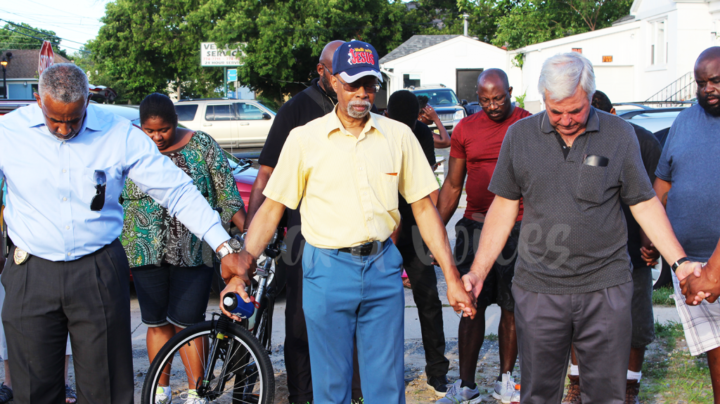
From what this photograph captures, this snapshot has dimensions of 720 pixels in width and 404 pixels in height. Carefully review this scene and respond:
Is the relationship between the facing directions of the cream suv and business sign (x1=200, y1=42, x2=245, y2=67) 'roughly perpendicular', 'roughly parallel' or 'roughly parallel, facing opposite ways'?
roughly perpendicular

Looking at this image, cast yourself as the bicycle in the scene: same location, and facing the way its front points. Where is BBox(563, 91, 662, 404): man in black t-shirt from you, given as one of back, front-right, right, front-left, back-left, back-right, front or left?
back-left

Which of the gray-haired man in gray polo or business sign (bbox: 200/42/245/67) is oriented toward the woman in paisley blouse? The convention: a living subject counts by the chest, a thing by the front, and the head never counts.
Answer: the business sign

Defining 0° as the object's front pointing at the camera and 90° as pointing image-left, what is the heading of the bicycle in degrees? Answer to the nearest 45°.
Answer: approximately 45°

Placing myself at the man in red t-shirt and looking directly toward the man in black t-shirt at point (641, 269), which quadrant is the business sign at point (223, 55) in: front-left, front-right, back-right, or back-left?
back-left

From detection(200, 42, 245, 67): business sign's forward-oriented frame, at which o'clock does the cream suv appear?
The cream suv is roughly at 12 o'clock from the business sign.
